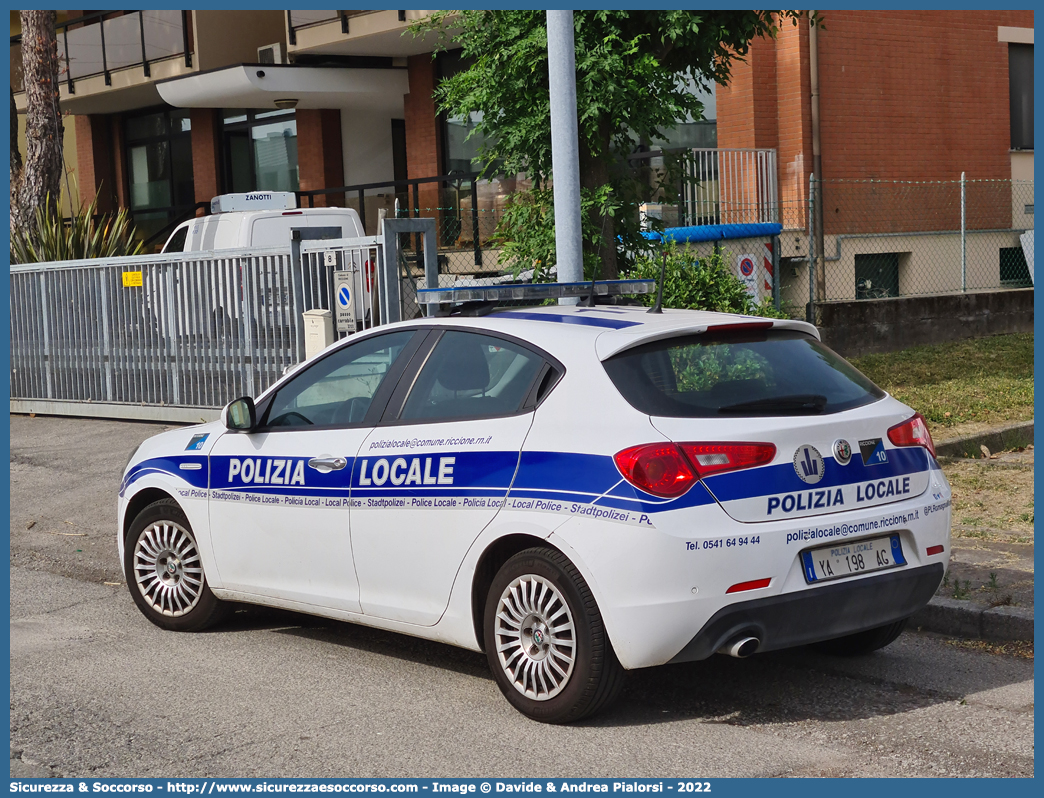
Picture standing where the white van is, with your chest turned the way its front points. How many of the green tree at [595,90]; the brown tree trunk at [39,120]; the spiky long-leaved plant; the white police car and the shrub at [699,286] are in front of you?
2

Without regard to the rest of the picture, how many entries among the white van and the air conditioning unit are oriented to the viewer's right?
0

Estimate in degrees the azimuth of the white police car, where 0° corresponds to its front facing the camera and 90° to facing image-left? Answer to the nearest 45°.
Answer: approximately 135°

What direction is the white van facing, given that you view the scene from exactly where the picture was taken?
facing away from the viewer and to the left of the viewer

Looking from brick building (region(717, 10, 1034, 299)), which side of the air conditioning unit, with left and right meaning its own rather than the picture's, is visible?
left

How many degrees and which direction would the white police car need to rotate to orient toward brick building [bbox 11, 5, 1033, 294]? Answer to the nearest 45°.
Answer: approximately 45° to its right

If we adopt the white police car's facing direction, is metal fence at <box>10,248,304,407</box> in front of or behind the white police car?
in front

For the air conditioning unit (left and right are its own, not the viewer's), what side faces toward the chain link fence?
left

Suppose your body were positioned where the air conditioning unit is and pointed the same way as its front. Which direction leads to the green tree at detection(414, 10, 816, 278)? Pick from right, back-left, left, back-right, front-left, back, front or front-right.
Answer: front-left

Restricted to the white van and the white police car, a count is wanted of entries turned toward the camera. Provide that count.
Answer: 0
